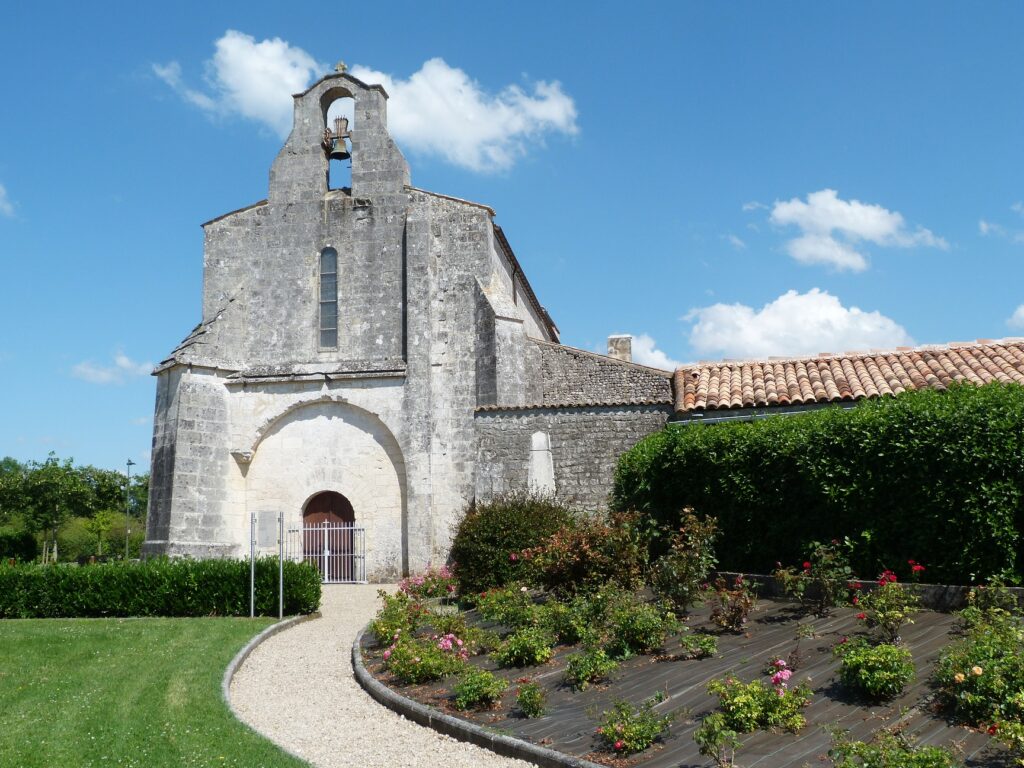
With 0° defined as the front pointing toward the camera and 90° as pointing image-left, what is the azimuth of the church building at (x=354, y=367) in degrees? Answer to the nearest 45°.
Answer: approximately 0°

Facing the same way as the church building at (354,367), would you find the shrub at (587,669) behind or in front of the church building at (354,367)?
in front

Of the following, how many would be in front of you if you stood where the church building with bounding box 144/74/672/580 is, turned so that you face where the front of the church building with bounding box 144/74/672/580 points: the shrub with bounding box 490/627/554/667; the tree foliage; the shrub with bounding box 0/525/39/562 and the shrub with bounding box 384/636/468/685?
2

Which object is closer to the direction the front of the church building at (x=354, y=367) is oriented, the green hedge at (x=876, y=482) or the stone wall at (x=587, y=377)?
the green hedge

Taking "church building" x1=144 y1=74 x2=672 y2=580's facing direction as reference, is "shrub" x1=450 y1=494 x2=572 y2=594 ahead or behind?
ahead

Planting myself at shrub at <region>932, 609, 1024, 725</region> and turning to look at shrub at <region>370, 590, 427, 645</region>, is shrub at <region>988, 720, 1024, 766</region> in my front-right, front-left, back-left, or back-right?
back-left

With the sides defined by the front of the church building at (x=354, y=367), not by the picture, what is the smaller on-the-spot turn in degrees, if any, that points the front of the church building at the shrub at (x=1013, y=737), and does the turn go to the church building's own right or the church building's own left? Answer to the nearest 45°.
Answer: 0° — it already faces it

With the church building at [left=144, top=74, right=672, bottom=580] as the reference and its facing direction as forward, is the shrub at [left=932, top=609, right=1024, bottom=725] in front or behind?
in front
